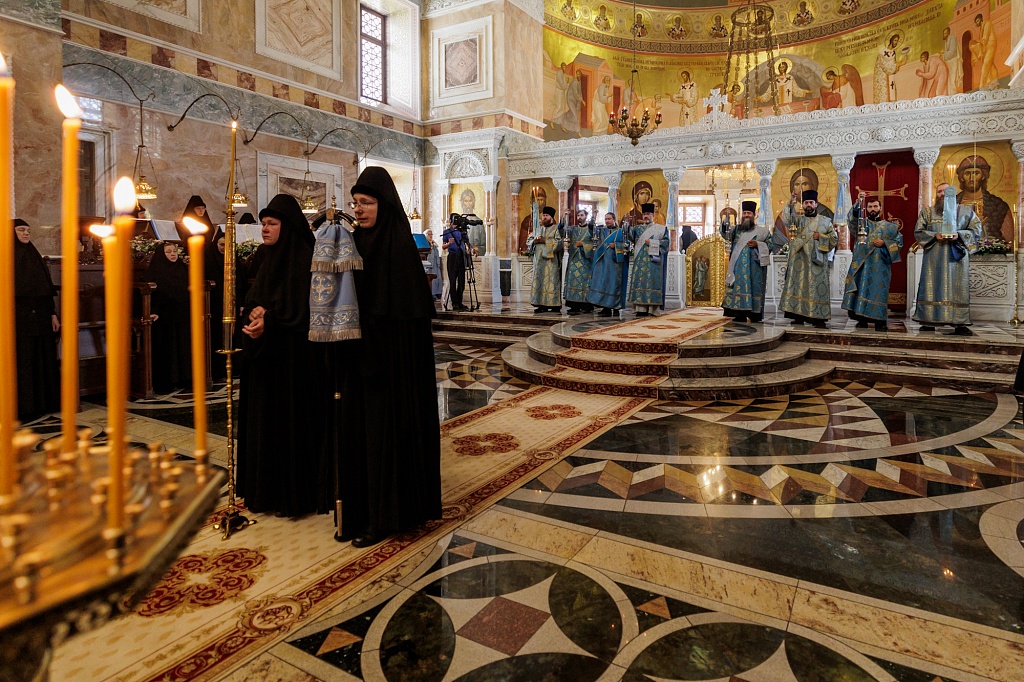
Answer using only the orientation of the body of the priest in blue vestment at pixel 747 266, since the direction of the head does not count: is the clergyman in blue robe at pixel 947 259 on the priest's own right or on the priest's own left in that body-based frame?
on the priest's own left

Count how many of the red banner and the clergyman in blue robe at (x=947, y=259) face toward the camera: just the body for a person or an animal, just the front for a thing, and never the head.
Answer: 2

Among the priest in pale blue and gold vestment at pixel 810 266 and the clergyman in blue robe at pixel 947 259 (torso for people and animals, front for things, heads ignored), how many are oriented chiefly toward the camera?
2

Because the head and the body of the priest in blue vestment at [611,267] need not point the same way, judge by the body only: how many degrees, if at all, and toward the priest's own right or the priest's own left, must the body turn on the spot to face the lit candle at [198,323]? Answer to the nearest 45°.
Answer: approximately 45° to the priest's own left

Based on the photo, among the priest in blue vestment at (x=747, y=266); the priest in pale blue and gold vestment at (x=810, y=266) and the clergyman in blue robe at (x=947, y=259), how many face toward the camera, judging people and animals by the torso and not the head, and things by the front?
3

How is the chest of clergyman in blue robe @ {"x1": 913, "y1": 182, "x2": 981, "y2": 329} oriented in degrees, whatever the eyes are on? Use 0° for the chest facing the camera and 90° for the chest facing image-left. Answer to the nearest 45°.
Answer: approximately 0°

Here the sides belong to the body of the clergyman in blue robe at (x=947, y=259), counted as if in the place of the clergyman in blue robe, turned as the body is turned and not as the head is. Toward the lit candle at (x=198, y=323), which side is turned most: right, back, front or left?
front

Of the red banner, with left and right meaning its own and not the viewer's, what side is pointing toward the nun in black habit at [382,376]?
front

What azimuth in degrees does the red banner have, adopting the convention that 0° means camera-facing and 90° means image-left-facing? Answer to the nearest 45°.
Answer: approximately 0°
